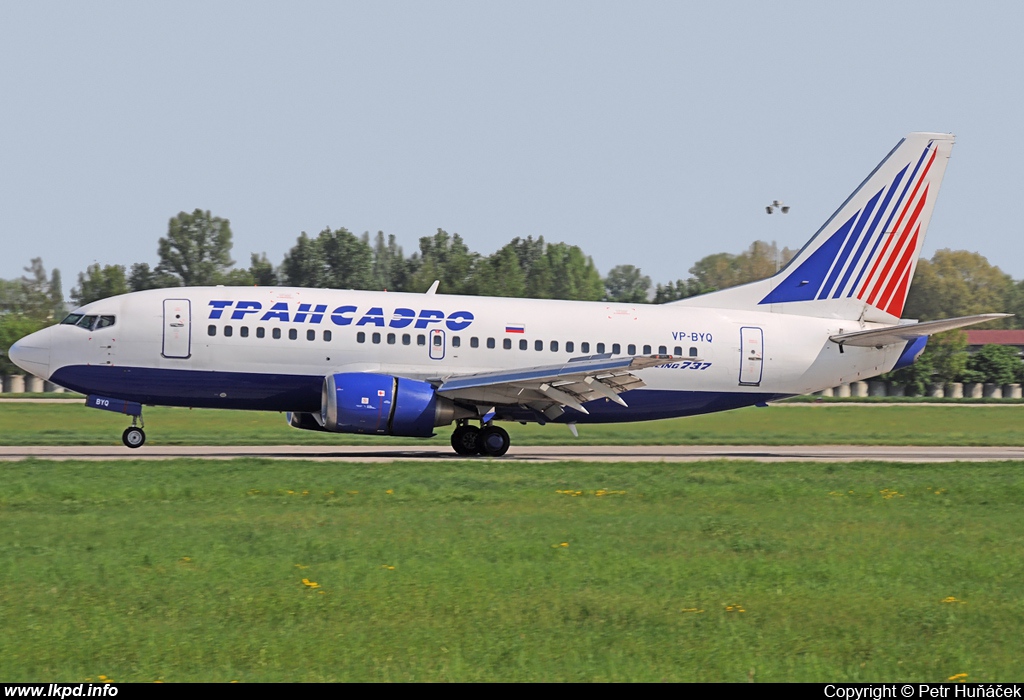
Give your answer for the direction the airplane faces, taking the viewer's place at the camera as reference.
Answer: facing to the left of the viewer
